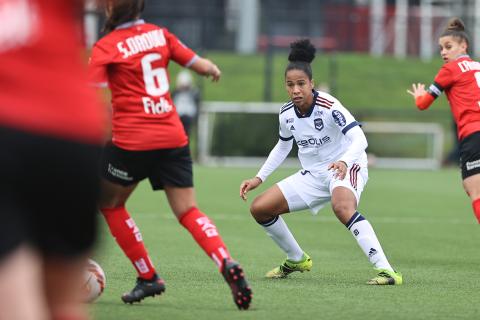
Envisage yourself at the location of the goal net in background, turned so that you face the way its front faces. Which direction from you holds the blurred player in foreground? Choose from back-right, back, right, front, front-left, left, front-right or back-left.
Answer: front

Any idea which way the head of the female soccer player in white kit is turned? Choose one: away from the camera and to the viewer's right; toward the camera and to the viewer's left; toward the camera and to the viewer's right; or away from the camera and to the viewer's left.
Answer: toward the camera and to the viewer's left

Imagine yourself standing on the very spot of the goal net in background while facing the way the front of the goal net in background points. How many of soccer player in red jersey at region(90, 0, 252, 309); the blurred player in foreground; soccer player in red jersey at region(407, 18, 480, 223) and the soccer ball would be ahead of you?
4

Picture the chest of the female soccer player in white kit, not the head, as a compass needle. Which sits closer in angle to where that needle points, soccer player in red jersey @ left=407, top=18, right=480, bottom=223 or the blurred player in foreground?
the blurred player in foreground

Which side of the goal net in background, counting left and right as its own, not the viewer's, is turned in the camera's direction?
front

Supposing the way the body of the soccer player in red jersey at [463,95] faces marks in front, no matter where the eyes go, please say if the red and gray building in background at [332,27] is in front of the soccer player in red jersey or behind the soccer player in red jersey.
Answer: in front

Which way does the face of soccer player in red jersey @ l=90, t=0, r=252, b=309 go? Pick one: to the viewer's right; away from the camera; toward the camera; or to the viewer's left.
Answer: away from the camera

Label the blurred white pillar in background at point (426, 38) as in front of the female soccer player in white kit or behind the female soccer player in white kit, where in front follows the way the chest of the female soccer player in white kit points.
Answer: behind

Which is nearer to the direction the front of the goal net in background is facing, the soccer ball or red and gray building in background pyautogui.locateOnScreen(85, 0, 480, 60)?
the soccer ball

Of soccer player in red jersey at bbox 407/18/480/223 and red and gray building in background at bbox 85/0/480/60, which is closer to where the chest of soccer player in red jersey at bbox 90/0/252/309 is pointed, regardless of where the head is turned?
the red and gray building in background

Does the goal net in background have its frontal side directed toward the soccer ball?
yes

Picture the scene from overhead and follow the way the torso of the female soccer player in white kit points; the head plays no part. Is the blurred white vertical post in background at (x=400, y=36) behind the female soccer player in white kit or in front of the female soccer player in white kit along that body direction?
behind

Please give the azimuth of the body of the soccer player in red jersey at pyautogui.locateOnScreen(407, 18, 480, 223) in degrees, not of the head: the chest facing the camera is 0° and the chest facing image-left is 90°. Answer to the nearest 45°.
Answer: approximately 135°
